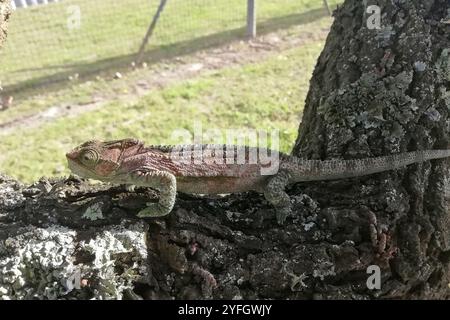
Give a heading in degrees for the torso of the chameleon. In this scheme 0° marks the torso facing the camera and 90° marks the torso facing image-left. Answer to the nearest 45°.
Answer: approximately 90°

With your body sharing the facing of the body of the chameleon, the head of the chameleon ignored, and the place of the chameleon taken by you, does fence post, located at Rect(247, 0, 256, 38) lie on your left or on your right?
on your right

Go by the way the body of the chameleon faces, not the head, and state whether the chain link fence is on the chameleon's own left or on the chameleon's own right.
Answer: on the chameleon's own right
